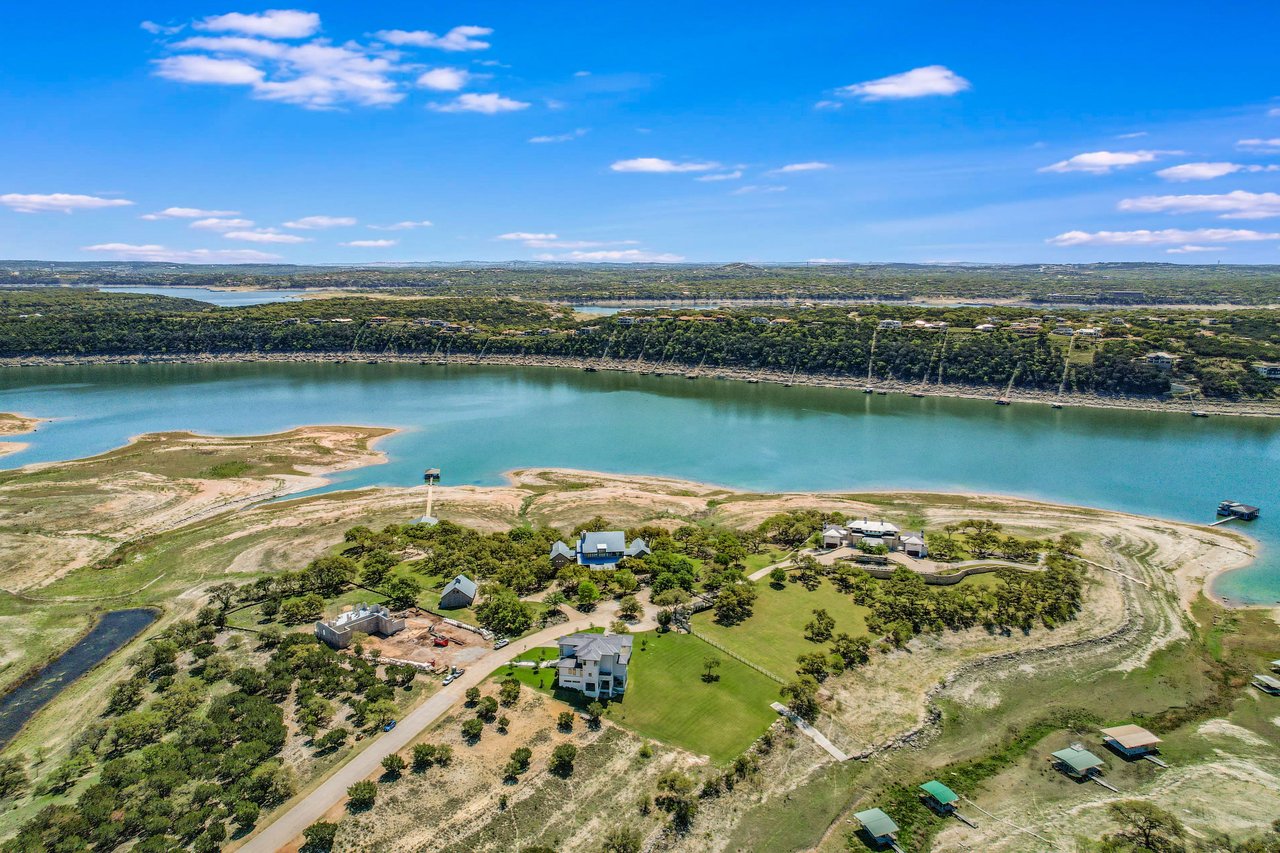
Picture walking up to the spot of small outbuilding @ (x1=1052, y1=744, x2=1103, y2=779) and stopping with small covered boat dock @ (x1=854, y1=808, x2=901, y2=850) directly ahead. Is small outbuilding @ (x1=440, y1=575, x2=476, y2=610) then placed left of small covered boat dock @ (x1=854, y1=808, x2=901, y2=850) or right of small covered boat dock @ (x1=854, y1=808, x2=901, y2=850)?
right

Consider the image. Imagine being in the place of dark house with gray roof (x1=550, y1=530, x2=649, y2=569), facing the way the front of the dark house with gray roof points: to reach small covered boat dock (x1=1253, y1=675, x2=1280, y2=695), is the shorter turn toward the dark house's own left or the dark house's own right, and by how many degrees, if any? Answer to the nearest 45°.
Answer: approximately 45° to the dark house's own left

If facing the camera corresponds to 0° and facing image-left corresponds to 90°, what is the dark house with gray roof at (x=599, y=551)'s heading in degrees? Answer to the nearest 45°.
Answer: approximately 0°

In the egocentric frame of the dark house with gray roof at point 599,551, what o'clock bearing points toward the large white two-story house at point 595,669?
The large white two-story house is roughly at 12 o'clock from the dark house with gray roof.

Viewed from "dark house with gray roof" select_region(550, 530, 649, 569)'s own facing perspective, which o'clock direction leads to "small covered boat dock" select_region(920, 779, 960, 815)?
The small covered boat dock is roughly at 11 o'clock from the dark house with gray roof.

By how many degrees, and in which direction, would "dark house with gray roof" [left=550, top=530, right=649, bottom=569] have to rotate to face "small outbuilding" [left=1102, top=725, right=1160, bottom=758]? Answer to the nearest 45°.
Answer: approximately 45° to its left

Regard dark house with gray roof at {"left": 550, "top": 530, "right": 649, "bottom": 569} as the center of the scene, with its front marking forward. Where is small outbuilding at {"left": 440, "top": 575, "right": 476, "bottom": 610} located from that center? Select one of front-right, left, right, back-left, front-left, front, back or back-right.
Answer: front-right
